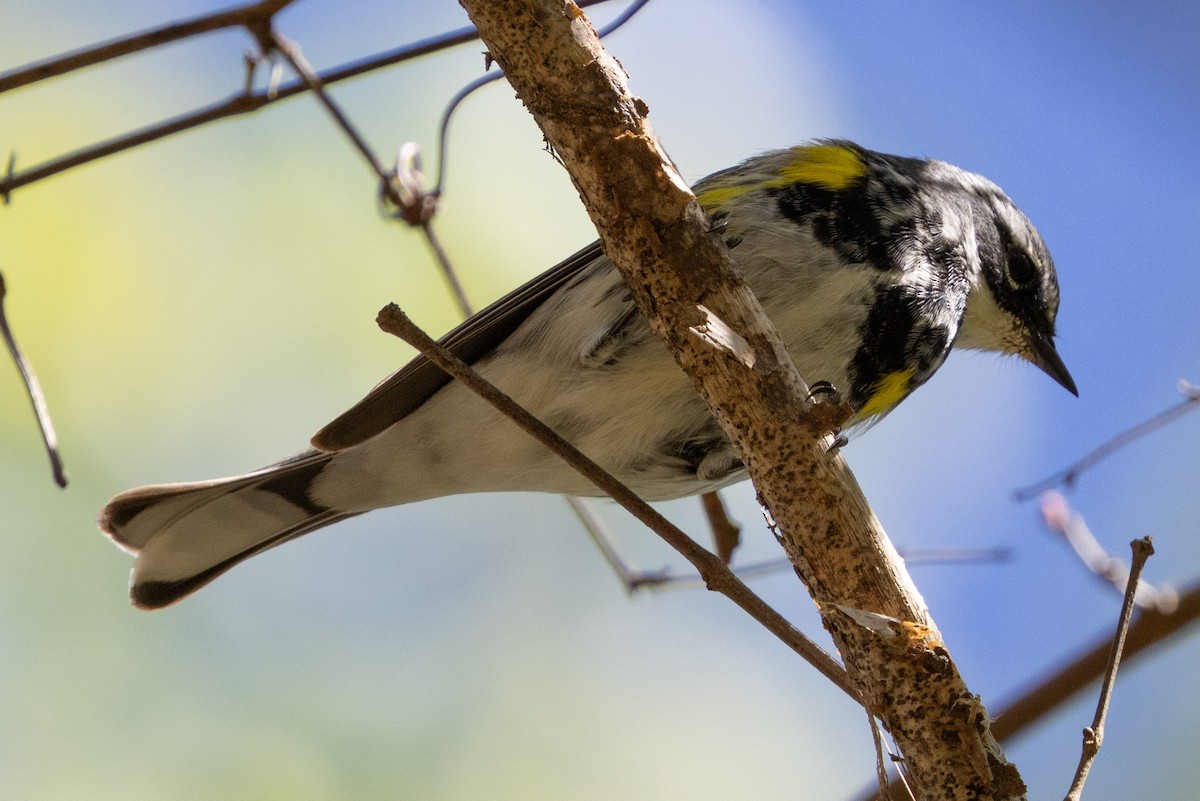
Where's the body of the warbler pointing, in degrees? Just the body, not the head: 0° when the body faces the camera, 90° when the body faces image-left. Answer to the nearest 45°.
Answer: approximately 270°

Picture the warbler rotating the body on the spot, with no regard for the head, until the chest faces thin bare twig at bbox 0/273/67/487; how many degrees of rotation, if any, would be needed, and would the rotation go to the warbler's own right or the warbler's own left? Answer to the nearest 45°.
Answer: approximately 135° to the warbler's own right

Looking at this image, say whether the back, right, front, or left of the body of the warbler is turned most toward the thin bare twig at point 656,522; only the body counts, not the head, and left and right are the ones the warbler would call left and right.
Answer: right
